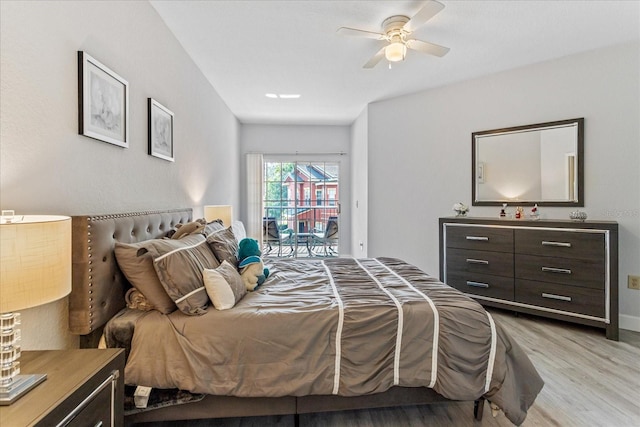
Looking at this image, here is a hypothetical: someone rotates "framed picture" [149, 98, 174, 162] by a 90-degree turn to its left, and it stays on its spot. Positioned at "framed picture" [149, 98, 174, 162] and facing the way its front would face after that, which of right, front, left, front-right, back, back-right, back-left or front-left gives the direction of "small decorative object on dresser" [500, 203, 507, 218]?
front-right

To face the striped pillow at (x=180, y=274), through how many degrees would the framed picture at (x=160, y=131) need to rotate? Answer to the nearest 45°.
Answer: approximately 45° to its right

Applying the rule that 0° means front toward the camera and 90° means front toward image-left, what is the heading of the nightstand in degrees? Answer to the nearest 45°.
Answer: approximately 315°

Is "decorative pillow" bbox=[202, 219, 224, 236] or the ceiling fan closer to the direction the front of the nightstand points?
the ceiling fan

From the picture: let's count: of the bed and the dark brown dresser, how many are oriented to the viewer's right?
1

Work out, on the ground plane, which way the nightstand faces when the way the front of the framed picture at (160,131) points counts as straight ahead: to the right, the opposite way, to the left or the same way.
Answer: the same way

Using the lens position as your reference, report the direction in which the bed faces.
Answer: facing to the right of the viewer

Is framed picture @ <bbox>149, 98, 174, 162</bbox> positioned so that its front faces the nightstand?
no

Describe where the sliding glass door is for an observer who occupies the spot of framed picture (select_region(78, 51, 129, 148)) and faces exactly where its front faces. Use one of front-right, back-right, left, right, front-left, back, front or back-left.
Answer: left

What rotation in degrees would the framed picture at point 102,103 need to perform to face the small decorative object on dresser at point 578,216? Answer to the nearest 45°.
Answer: approximately 45° to its left

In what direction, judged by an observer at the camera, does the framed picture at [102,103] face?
facing the viewer and to the right of the viewer

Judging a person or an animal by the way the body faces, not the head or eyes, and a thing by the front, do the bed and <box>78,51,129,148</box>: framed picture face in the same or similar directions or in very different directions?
same or similar directions

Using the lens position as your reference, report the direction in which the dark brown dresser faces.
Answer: facing the viewer and to the left of the viewer

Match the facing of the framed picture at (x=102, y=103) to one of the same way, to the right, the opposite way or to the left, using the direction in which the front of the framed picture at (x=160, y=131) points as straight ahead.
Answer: the same way
